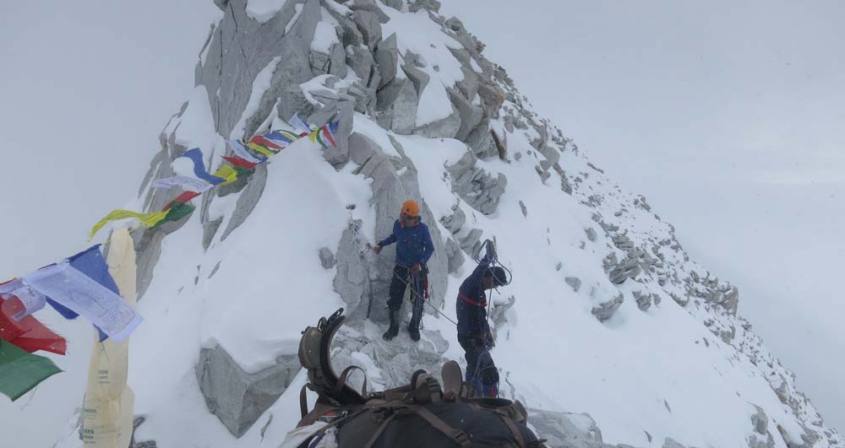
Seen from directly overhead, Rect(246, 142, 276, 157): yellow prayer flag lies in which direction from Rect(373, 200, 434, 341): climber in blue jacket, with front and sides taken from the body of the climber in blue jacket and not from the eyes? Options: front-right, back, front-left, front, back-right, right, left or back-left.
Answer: back-right

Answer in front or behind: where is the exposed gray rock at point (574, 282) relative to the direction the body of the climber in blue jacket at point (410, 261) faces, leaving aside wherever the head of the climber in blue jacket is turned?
behind

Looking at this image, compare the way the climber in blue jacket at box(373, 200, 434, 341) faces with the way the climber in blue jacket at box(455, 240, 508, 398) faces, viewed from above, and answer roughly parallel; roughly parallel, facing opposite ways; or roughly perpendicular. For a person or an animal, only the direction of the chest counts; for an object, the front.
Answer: roughly perpendicular

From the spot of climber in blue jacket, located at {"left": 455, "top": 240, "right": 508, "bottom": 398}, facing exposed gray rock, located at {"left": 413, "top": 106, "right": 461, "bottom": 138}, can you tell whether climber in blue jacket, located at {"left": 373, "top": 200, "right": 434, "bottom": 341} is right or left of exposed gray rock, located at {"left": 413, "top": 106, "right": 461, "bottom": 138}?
left

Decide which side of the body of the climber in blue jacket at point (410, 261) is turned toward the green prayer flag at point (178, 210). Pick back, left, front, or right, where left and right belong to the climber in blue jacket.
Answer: right
